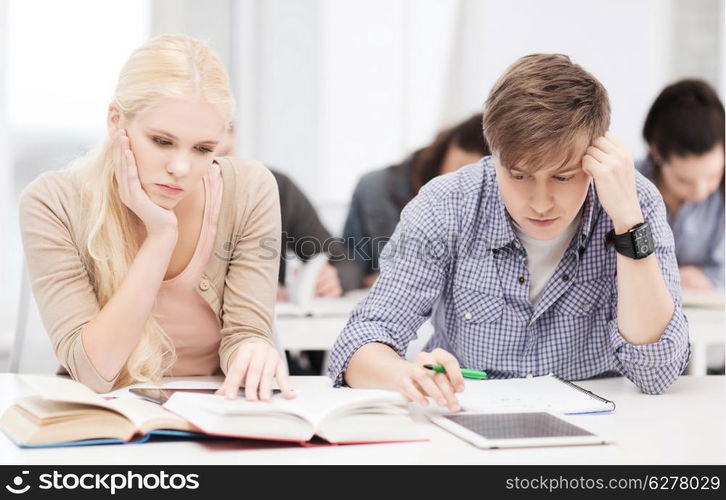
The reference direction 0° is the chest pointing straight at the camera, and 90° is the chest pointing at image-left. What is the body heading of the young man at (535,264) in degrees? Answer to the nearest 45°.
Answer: approximately 0°

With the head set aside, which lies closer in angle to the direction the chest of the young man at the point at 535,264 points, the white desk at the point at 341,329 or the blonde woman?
the blonde woman

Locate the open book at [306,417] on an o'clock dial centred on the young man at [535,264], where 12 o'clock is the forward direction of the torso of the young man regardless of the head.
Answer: The open book is roughly at 1 o'clock from the young man.

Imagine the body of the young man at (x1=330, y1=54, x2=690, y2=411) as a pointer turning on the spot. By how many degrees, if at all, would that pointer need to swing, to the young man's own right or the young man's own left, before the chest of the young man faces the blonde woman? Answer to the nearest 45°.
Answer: approximately 90° to the young man's own right

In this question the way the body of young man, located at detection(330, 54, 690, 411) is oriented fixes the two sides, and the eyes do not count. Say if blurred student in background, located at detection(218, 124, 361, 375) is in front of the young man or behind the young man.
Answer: behind
